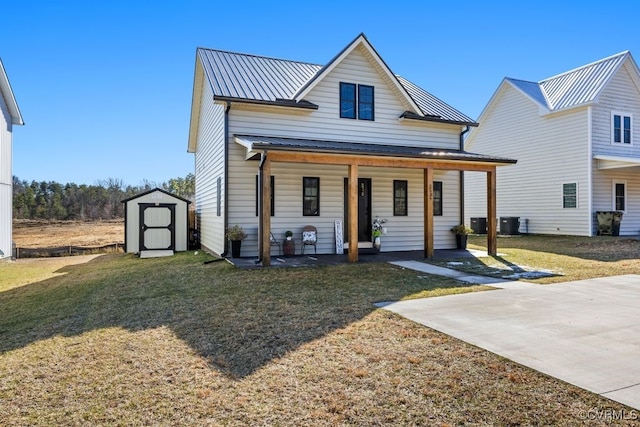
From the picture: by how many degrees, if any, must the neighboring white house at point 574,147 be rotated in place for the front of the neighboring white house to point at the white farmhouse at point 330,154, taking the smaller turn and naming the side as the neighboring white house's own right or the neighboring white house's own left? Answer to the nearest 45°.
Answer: approximately 90° to the neighboring white house's own right

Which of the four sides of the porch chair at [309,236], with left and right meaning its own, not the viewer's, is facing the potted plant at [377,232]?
left

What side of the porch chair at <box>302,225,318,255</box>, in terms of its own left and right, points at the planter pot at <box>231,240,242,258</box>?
right

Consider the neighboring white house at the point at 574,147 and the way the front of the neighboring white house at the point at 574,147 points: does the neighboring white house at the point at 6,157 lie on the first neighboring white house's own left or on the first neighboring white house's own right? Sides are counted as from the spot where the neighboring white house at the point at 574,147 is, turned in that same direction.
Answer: on the first neighboring white house's own right

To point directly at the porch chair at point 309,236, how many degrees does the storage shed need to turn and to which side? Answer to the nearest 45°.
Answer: approximately 45° to its left

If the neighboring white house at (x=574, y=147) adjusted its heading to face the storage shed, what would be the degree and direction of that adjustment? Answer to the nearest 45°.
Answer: approximately 90° to its right

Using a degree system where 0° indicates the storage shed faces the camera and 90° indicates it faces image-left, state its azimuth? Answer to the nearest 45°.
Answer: approximately 0°

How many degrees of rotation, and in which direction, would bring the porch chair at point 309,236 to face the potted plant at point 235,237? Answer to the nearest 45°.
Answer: approximately 90° to its right

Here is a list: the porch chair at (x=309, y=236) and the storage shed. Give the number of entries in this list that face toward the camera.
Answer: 2

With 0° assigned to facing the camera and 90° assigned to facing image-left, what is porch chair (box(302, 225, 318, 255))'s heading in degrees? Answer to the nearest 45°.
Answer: approximately 0°

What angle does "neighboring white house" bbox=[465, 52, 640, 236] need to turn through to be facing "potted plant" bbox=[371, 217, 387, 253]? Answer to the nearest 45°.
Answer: approximately 90° to its right
